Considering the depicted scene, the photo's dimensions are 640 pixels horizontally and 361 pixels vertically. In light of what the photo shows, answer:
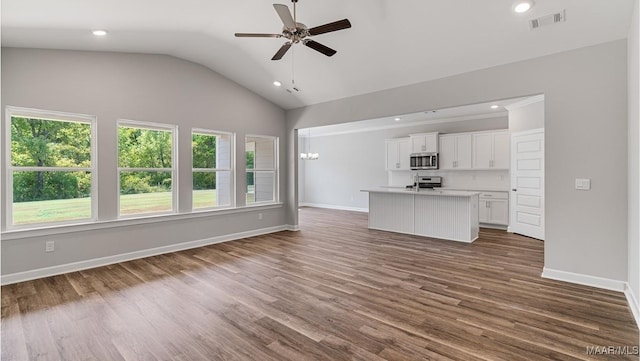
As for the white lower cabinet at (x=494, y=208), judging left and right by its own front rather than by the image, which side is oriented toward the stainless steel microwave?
right

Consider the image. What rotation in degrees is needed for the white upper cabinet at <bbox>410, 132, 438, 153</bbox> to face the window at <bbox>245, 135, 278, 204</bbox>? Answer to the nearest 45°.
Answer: approximately 45° to its right

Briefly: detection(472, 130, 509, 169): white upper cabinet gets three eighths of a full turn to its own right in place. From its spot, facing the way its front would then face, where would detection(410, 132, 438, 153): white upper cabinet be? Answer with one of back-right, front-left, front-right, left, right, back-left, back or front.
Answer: front-left

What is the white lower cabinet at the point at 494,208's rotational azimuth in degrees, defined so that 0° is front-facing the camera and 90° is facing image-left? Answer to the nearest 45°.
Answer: approximately 0°

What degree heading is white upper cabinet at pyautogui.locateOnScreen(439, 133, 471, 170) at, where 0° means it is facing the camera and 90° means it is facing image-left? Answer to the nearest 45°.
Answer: approximately 0°

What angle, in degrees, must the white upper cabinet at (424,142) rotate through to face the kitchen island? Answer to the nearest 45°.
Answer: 0° — it already faces it

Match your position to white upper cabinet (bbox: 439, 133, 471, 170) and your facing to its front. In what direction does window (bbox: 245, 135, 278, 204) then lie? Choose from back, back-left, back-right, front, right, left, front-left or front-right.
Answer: front-right
